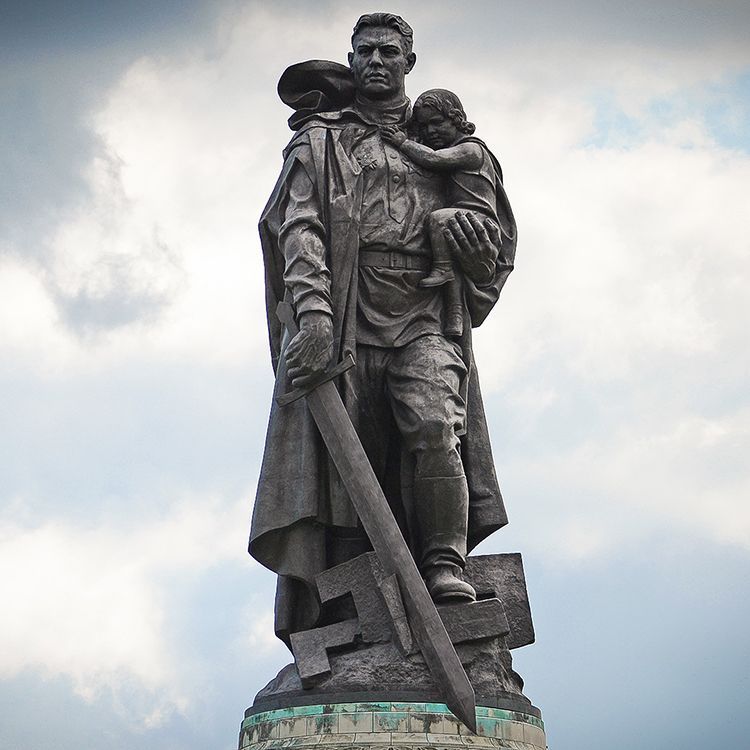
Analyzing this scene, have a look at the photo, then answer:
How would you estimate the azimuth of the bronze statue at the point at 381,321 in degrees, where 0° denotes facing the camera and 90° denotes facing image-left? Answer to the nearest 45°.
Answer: approximately 0°
